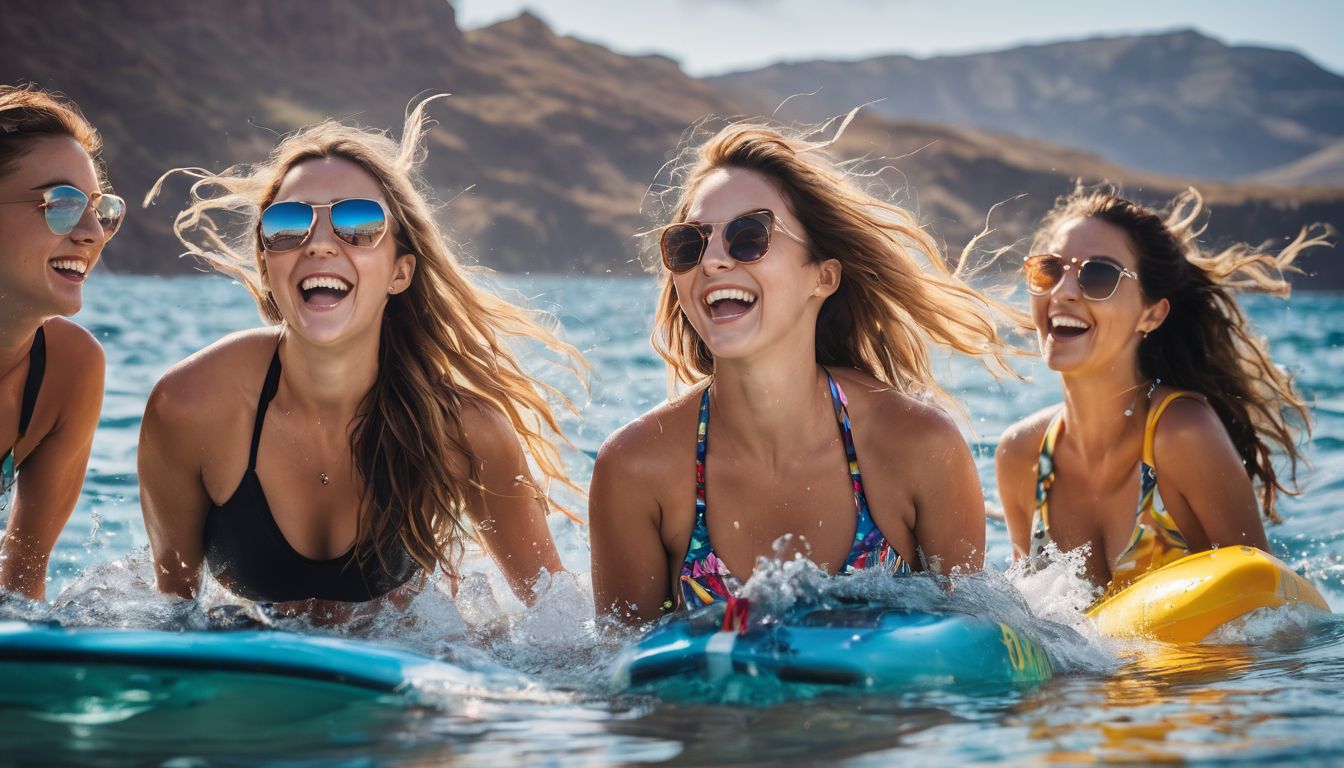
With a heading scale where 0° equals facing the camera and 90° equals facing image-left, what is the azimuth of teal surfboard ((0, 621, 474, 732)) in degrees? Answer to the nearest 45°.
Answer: approximately 270°

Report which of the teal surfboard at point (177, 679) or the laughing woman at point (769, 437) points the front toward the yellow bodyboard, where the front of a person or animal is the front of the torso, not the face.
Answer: the teal surfboard

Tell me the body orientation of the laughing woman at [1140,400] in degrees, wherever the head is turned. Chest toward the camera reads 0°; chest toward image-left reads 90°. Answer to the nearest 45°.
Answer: approximately 45°

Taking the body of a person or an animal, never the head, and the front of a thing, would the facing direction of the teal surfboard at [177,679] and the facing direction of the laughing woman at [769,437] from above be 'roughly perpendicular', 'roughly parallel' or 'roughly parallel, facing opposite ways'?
roughly perpendicular

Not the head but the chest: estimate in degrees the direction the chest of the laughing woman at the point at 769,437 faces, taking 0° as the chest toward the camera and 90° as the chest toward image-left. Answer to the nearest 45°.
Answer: approximately 0°

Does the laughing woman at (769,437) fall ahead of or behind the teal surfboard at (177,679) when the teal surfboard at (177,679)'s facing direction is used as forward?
ahead

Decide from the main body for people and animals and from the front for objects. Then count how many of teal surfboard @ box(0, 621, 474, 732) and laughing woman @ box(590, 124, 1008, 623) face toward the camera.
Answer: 1
